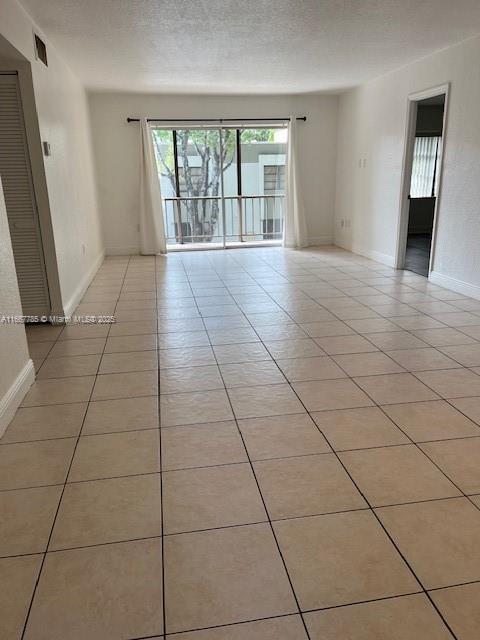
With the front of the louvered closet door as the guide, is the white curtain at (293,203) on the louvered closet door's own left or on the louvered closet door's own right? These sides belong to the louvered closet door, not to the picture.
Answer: on the louvered closet door's own left

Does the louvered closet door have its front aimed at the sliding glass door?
no

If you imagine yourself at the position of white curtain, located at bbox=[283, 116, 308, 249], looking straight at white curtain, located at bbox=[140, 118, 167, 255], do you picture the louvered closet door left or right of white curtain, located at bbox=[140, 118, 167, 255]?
left

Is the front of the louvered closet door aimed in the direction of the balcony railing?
no

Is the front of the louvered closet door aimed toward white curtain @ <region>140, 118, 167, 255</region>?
no
